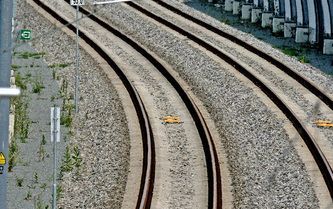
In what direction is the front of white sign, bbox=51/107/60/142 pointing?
toward the camera

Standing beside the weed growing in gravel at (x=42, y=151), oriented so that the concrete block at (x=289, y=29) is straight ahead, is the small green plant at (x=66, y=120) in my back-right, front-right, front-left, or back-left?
front-left

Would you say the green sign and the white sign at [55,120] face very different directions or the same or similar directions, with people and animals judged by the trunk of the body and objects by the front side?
same or similar directions

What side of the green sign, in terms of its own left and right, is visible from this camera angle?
front

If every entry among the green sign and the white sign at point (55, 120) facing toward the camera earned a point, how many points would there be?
2

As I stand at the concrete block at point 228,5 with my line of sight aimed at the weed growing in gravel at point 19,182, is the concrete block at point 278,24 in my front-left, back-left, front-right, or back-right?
front-left
